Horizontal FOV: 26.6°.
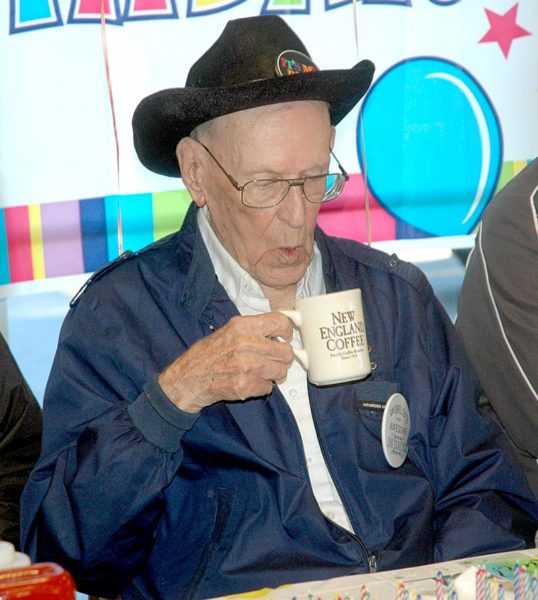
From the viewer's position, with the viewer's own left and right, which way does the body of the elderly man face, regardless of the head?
facing the viewer and to the right of the viewer

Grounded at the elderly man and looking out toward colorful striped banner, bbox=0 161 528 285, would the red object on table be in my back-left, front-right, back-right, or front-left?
back-left

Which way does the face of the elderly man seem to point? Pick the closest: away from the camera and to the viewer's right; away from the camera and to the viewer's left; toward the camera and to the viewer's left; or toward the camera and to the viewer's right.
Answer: toward the camera and to the viewer's right

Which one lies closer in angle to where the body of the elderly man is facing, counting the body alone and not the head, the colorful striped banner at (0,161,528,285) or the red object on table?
the red object on table

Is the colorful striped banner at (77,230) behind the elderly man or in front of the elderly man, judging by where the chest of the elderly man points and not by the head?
behind

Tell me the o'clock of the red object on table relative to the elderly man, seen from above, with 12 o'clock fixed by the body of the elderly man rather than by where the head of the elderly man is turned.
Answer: The red object on table is roughly at 2 o'clock from the elderly man.

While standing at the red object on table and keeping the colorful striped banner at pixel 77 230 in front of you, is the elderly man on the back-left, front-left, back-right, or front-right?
front-right
